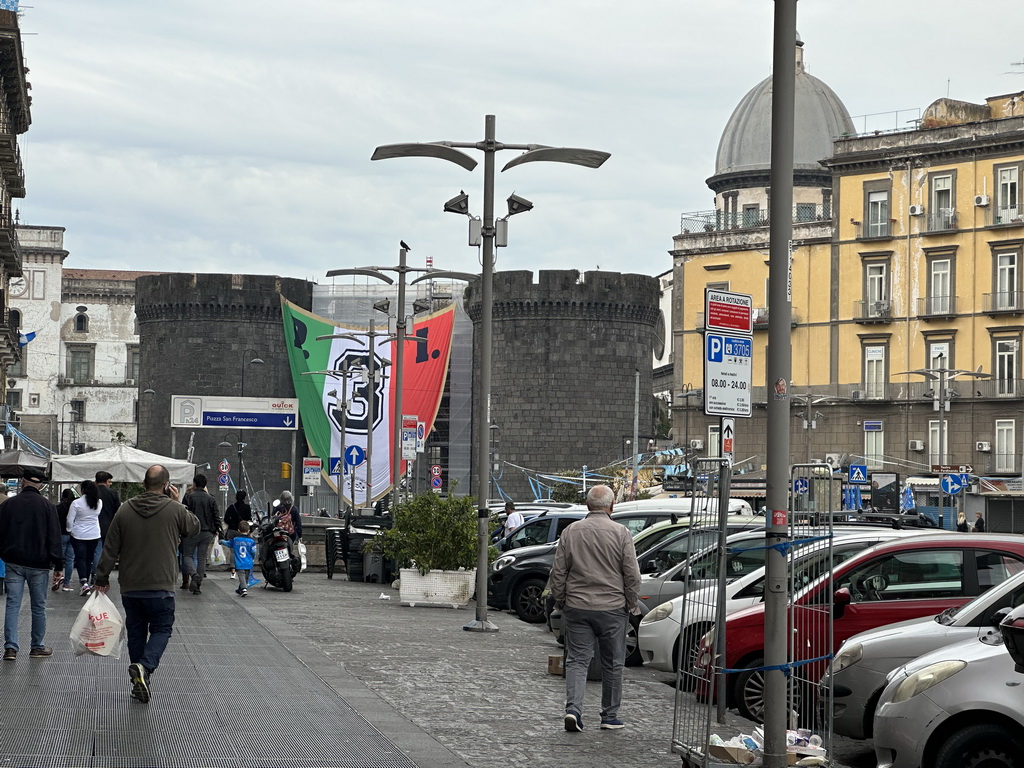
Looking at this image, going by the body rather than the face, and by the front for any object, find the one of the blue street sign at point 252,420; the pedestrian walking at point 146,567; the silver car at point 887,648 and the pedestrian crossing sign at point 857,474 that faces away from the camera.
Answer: the pedestrian walking

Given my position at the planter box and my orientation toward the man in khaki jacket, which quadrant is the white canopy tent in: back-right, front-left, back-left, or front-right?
back-right

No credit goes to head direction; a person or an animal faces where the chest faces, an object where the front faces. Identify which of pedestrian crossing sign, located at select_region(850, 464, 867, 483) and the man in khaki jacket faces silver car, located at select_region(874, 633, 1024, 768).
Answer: the pedestrian crossing sign

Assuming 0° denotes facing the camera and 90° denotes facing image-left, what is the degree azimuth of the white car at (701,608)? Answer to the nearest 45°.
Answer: approximately 45°

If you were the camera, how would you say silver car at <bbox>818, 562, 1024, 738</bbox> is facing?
facing the viewer and to the left of the viewer

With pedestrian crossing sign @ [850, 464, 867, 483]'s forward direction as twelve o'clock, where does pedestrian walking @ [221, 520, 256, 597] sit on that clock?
The pedestrian walking is roughly at 1 o'clock from the pedestrian crossing sign.

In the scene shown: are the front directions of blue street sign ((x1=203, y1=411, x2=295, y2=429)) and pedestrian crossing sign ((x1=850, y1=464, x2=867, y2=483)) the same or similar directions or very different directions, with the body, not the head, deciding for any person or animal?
same or similar directions

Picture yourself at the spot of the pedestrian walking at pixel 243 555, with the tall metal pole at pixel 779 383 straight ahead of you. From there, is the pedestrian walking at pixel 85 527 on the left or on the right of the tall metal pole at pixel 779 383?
right

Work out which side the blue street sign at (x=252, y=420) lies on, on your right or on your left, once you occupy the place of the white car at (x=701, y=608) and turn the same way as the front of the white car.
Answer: on your right

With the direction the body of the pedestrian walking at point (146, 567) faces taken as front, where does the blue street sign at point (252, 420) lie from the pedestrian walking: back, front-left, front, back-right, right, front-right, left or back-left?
front

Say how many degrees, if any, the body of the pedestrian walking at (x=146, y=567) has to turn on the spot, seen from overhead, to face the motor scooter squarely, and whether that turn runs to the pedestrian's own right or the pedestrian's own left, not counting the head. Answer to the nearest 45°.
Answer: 0° — they already face it

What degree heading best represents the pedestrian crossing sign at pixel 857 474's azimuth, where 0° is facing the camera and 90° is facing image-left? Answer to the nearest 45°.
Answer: approximately 0°

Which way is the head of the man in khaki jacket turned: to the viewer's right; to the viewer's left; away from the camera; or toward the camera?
away from the camera

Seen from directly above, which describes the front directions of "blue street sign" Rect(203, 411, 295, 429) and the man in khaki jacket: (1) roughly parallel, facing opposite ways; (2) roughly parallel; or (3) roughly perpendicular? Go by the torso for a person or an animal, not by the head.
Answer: roughly parallel, facing opposite ways

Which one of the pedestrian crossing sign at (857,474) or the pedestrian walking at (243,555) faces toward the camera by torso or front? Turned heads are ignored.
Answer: the pedestrian crossing sign

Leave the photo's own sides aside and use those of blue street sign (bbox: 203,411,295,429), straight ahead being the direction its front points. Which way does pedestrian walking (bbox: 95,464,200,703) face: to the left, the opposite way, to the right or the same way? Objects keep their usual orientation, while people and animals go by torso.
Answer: the opposite way

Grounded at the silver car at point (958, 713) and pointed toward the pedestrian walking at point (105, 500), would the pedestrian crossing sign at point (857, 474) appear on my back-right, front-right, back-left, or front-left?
front-right

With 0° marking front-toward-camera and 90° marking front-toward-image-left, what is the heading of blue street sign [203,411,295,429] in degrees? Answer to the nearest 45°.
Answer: approximately 0°

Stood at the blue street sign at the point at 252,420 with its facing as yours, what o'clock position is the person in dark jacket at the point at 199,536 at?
The person in dark jacket is roughly at 12 o'clock from the blue street sign.

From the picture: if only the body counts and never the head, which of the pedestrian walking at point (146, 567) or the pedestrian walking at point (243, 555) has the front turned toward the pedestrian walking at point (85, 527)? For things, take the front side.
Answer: the pedestrian walking at point (146, 567)

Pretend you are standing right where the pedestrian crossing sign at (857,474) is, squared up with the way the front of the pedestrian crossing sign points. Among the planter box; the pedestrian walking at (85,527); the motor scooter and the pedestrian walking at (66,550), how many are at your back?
0

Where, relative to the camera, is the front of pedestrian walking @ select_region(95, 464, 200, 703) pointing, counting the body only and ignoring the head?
away from the camera
